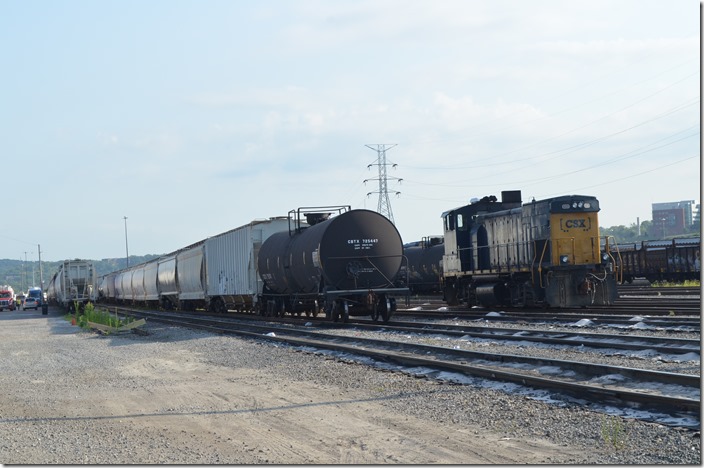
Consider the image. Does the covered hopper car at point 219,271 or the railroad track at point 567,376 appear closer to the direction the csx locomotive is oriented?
the railroad track

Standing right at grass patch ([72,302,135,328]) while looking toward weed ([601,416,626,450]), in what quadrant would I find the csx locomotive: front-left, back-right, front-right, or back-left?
front-left

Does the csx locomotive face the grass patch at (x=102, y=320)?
no

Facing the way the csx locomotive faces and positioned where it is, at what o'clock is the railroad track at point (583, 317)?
The railroad track is roughly at 1 o'clock from the csx locomotive.

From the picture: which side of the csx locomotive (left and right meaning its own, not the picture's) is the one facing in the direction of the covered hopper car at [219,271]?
back

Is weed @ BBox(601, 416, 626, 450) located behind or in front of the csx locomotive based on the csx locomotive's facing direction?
in front

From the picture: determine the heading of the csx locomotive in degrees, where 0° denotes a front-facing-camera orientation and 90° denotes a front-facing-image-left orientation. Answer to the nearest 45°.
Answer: approximately 315°
